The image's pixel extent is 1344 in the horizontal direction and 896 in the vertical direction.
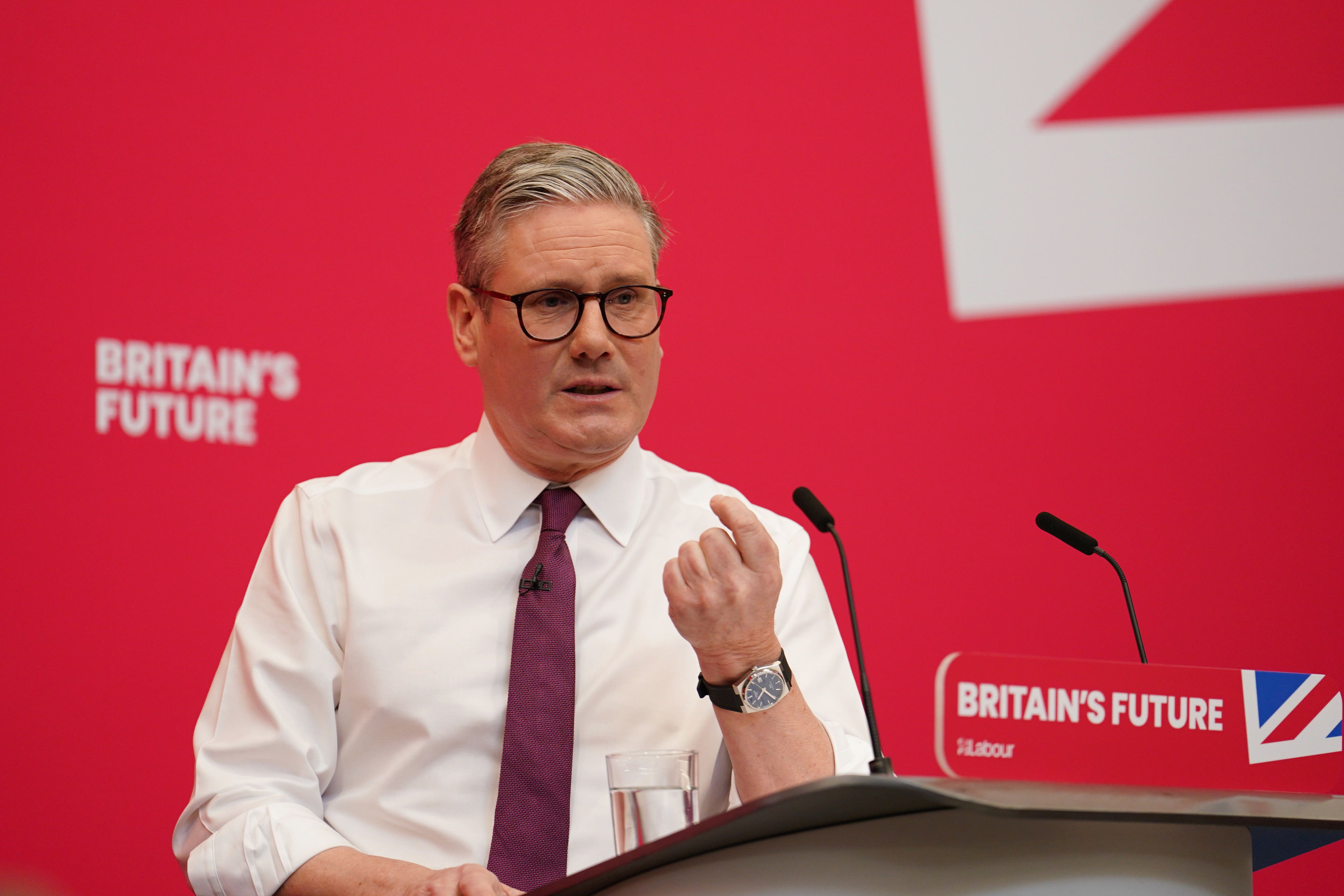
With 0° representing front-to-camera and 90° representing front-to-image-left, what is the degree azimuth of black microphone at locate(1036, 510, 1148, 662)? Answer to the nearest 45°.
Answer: approximately 90°

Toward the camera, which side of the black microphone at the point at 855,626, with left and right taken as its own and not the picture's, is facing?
left

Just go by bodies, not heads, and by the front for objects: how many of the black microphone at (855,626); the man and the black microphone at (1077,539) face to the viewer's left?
2

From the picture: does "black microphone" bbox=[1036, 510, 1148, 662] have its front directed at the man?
yes

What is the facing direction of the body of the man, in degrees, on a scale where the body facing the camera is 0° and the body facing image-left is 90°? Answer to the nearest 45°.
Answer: approximately 0°

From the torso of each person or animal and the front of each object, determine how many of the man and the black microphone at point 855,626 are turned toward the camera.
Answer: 1
